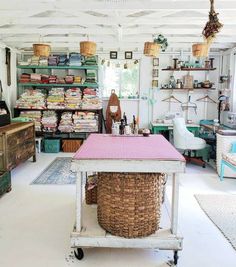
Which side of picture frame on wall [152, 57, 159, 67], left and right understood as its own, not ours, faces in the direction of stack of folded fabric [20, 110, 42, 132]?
right

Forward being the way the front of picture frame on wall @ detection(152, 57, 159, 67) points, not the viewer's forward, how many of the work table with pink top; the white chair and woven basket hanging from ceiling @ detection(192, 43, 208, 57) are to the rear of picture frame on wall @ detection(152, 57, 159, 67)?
0

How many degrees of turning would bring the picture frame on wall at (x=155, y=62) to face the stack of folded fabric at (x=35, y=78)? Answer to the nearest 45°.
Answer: approximately 90° to its right

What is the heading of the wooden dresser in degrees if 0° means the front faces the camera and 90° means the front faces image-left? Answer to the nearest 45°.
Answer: approximately 315°

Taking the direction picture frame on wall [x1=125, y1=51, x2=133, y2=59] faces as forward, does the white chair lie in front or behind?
in front

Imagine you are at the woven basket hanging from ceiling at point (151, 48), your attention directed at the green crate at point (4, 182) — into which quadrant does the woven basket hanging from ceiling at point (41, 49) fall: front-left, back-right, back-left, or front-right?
front-right

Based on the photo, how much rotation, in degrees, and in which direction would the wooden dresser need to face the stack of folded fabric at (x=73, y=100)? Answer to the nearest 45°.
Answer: approximately 90° to its left

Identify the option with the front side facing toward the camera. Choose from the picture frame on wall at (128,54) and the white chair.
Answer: the picture frame on wall

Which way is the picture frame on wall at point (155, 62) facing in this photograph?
toward the camera

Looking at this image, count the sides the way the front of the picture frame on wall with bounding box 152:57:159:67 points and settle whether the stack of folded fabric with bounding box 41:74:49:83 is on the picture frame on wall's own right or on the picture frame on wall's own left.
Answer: on the picture frame on wall's own right

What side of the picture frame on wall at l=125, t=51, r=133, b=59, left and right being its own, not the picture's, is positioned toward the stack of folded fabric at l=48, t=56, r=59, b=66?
right
